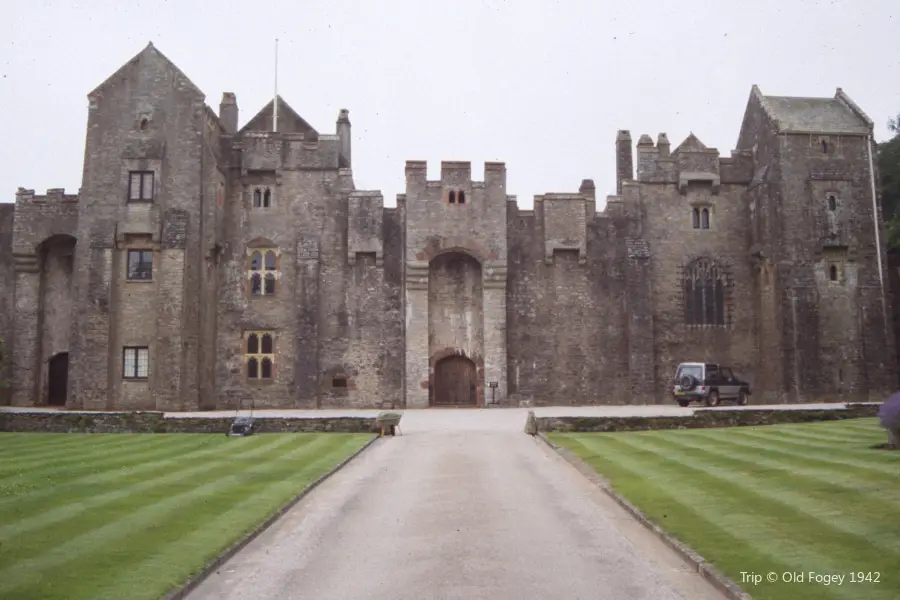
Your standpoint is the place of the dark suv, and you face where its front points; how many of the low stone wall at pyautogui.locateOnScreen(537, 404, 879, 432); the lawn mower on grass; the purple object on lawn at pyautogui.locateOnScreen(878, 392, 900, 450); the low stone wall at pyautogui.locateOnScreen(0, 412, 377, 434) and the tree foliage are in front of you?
1

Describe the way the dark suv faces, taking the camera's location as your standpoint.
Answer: facing away from the viewer and to the right of the viewer

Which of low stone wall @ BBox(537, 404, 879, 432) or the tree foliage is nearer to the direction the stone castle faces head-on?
the low stone wall

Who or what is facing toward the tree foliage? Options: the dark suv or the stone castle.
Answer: the dark suv

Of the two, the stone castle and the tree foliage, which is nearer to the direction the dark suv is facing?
the tree foliage

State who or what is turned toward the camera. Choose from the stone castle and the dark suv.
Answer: the stone castle

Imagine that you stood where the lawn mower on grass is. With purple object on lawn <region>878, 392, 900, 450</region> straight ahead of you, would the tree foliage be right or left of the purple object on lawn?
left

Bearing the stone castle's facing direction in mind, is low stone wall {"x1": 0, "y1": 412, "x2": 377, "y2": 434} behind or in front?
in front

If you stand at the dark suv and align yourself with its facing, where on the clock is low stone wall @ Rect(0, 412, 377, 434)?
The low stone wall is roughly at 6 o'clock from the dark suv.

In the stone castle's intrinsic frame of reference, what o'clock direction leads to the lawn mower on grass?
The lawn mower on grass is roughly at 1 o'clock from the stone castle.

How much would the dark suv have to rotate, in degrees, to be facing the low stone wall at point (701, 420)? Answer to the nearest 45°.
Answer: approximately 135° to its right

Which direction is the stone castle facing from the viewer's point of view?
toward the camera

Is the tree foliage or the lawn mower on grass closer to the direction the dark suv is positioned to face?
the tree foliage

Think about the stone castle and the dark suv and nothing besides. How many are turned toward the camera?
1

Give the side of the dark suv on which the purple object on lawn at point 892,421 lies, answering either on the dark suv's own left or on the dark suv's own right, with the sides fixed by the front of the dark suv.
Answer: on the dark suv's own right

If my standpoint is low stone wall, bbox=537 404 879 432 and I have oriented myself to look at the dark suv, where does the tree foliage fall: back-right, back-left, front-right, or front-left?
front-right

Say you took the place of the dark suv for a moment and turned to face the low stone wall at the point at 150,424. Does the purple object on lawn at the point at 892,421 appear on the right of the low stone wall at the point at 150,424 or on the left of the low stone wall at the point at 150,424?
left

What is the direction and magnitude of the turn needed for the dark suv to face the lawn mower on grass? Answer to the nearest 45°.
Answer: approximately 180°

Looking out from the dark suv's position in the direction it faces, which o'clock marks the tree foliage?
The tree foliage is roughly at 12 o'clock from the dark suv.
